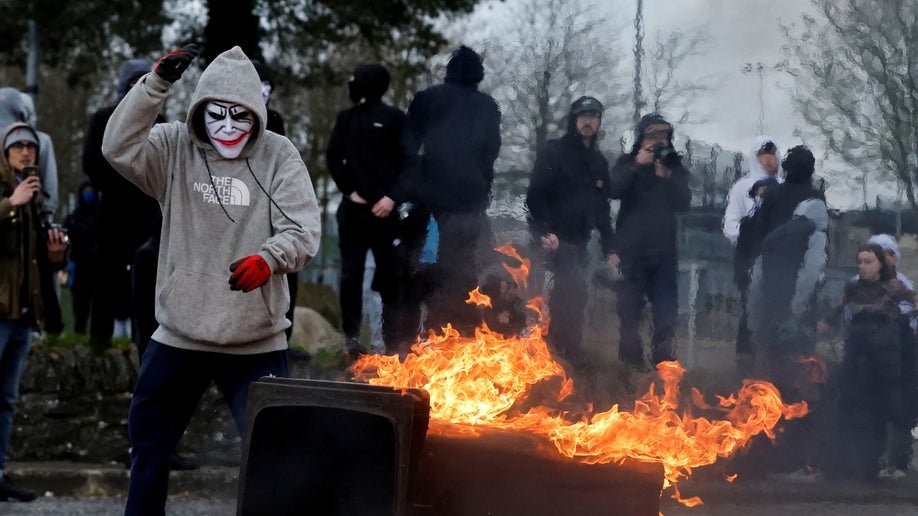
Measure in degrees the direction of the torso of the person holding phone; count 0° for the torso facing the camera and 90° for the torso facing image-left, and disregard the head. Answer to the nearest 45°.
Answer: approximately 315°

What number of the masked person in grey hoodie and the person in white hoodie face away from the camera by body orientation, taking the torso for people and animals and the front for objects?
0

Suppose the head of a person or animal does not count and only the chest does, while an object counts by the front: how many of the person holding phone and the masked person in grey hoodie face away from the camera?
0

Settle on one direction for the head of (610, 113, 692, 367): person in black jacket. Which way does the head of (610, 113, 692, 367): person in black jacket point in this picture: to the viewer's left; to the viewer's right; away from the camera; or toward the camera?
toward the camera

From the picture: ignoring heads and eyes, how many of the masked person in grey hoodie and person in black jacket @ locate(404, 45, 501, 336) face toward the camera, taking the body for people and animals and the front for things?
1

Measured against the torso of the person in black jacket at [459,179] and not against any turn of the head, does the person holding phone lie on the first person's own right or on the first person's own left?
on the first person's own left

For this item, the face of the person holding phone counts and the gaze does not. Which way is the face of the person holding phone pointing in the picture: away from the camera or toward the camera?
toward the camera

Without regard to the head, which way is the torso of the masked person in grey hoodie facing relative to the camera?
toward the camera

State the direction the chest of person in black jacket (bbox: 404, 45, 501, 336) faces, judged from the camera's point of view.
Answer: away from the camera

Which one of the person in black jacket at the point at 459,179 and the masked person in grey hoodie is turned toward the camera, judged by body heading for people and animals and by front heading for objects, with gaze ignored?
the masked person in grey hoodie

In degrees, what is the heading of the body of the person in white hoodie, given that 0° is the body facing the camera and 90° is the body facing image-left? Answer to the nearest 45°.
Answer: approximately 315°

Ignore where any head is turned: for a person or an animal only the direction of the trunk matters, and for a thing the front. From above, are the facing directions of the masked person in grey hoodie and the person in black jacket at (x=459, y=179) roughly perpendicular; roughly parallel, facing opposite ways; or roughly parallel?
roughly parallel, facing opposite ways
